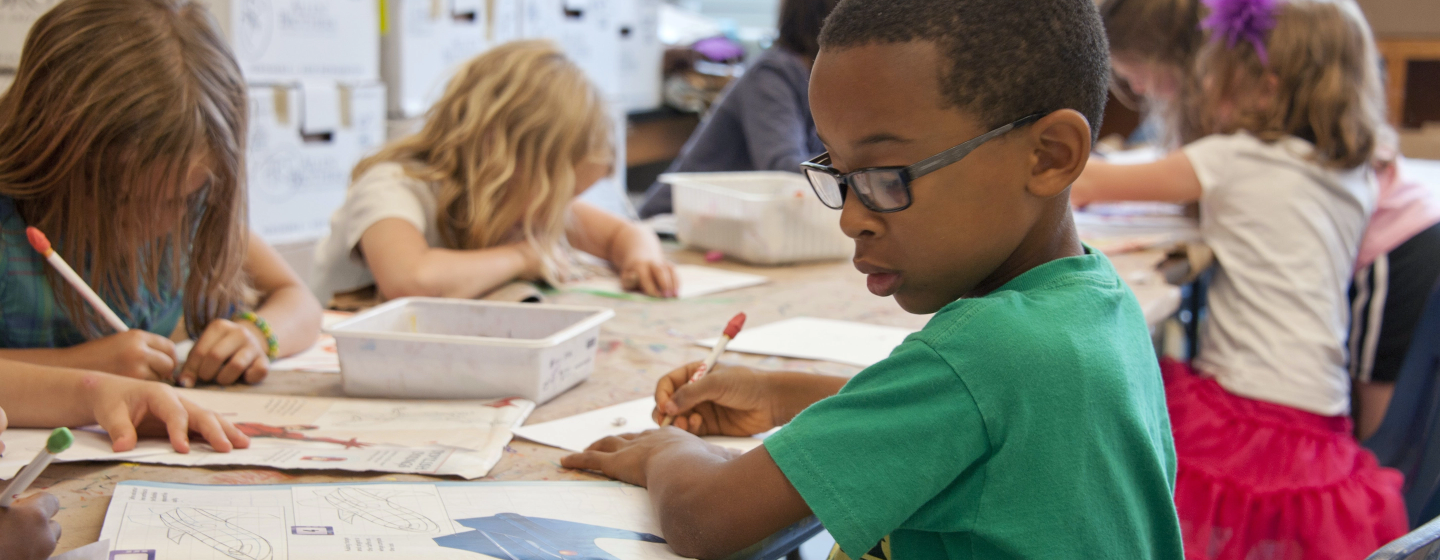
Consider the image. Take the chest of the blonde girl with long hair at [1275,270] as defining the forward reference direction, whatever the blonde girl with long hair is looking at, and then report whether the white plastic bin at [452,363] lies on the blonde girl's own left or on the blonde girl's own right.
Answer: on the blonde girl's own left

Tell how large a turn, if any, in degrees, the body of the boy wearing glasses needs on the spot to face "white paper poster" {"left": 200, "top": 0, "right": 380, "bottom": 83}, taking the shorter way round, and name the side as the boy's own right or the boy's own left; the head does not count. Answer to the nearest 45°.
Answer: approximately 45° to the boy's own right

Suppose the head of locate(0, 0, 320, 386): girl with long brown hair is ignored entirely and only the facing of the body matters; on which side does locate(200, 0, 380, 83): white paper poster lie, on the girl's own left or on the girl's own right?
on the girl's own left

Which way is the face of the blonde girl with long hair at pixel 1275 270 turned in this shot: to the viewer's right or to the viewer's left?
to the viewer's left

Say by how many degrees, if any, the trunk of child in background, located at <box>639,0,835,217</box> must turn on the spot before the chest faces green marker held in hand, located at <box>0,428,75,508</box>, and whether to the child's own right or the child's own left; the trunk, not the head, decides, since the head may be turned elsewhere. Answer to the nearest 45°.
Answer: approximately 90° to the child's own right

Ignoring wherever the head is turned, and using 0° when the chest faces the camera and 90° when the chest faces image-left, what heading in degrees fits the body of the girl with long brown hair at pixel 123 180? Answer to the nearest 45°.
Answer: approximately 315°

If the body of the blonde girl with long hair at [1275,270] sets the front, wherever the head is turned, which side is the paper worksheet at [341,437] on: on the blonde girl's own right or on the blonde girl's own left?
on the blonde girl's own left

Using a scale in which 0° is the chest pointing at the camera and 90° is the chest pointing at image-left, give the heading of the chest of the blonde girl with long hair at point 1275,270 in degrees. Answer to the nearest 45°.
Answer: approximately 135°

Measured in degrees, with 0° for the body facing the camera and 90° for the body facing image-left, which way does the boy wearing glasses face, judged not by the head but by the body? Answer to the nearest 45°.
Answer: approximately 90°
